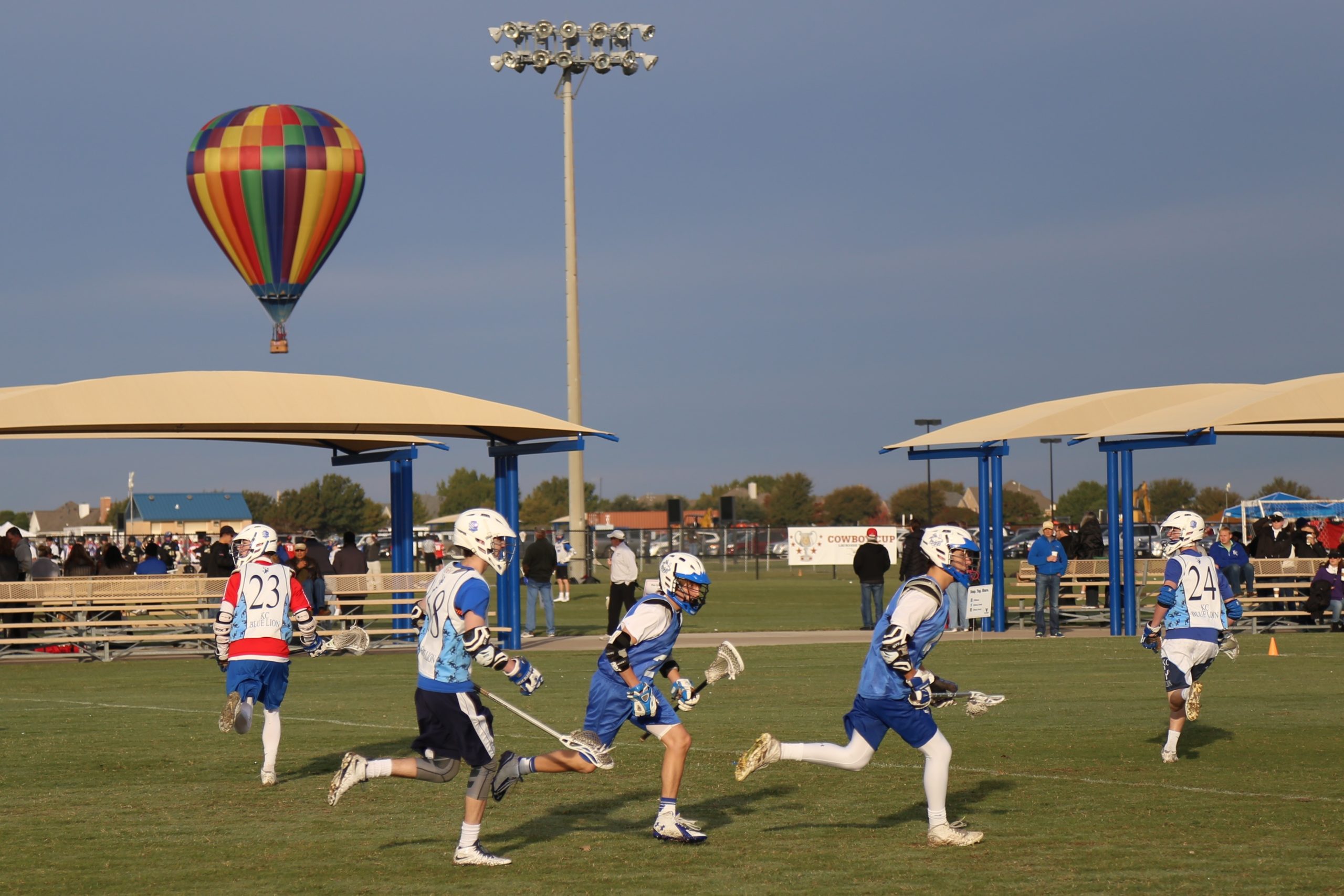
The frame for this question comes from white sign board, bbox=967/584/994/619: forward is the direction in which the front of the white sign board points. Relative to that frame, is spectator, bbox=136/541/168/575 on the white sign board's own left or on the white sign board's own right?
on the white sign board's own right

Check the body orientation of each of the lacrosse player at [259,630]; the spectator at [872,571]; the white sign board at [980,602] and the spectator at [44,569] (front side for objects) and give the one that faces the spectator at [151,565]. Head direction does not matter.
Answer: the lacrosse player

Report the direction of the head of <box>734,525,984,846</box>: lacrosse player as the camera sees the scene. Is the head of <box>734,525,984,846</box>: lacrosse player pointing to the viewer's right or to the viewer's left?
to the viewer's right

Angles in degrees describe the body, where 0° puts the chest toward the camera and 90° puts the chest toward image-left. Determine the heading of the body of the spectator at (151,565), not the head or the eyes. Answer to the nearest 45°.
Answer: approximately 180°

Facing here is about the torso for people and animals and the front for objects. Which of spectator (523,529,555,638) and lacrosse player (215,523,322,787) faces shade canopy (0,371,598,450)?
the lacrosse player

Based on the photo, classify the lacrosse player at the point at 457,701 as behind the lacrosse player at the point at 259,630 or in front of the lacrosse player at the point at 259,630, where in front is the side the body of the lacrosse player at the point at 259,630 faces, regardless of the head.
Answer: behind

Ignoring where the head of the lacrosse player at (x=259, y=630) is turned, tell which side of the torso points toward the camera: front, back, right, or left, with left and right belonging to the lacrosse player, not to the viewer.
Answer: back
